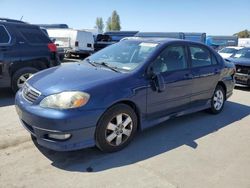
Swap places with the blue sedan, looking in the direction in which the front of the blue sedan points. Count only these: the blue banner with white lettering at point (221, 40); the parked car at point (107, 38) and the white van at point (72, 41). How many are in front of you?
0

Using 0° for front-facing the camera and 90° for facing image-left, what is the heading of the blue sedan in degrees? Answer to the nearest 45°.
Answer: approximately 45°

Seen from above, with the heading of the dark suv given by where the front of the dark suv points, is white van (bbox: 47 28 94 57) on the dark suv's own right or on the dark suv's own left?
on the dark suv's own right

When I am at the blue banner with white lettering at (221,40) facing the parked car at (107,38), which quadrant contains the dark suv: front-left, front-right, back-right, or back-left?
front-left

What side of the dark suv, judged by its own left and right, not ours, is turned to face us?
left

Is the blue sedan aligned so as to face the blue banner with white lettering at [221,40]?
no

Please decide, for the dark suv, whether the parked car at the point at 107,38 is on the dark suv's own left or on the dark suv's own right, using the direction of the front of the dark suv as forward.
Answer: on the dark suv's own right

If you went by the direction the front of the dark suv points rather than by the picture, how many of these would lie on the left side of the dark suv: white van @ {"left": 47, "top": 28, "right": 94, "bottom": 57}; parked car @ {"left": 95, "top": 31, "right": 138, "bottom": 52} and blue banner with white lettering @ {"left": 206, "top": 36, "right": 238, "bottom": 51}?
0

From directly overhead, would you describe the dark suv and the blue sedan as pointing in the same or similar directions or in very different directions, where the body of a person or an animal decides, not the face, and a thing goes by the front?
same or similar directions

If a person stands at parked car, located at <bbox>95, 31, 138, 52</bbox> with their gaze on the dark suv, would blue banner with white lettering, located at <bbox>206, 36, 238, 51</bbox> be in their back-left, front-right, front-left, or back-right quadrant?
back-left

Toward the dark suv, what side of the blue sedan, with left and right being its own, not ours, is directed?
right

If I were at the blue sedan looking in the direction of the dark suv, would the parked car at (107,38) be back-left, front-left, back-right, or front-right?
front-right

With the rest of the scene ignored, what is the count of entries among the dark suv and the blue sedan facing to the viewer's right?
0

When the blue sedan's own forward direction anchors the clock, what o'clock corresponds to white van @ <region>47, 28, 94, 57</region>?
The white van is roughly at 4 o'clock from the blue sedan.

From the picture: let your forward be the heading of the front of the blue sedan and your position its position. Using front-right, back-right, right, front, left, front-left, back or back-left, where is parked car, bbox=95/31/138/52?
back-right
